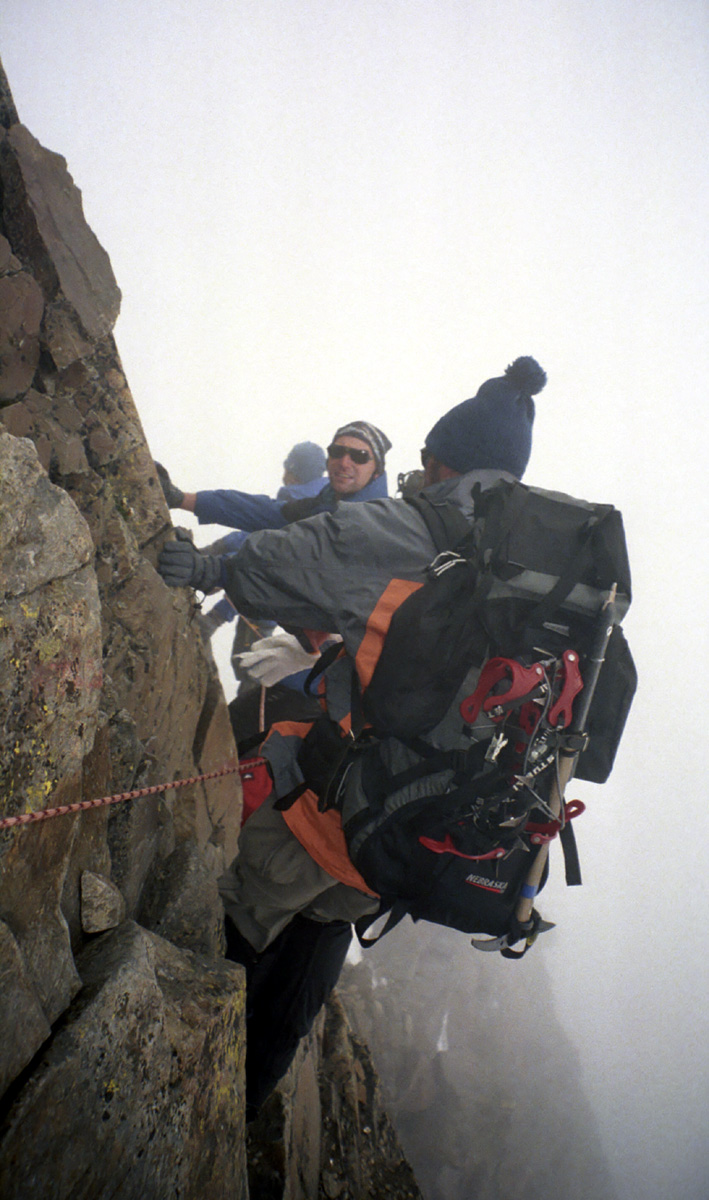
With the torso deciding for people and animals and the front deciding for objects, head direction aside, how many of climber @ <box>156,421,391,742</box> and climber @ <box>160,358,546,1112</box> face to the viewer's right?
0

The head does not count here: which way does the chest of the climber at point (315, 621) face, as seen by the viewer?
to the viewer's left

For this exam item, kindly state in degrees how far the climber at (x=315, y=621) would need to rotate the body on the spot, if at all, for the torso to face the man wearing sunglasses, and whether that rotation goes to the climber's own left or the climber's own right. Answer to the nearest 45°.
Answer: approximately 90° to the climber's own right

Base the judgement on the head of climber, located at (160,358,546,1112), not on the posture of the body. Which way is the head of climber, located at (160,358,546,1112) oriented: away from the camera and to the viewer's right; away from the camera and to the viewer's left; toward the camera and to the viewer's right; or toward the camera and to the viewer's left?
away from the camera and to the viewer's left

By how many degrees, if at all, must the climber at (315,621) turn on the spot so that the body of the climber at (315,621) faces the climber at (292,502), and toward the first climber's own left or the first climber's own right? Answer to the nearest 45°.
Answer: approximately 90° to the first climber's own right

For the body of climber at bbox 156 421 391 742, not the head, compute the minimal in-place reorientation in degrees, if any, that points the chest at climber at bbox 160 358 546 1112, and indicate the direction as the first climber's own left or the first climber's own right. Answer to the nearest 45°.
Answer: approximately 45° to the first climber's own left
